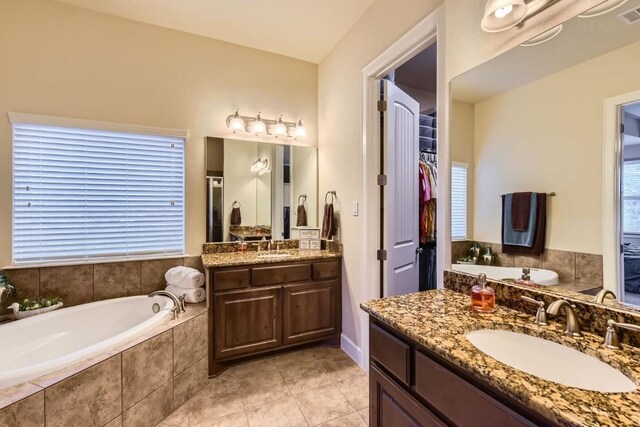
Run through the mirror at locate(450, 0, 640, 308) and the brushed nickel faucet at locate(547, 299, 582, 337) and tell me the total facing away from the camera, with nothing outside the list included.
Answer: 0

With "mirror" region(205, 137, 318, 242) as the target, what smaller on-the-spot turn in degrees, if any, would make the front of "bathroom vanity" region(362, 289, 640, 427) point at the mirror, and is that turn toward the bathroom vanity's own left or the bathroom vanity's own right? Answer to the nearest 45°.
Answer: approximately 90° to the bathroom vanity's own right

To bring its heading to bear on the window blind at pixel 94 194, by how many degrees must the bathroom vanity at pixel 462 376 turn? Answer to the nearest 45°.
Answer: approximately 45° to its right

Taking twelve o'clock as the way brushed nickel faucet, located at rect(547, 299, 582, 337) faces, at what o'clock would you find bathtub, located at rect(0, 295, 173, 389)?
The bathtub is roughly at 1 o'clock from the brushed nickel faucet.

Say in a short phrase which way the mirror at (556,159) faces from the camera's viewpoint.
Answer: facing the viewer and to the left of the viewer

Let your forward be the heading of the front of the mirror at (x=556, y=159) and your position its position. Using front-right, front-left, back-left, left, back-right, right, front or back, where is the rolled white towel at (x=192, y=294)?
front-right

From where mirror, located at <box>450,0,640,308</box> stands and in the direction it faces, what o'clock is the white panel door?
The white panel door is roughly at 3 o'clock from the mirror.

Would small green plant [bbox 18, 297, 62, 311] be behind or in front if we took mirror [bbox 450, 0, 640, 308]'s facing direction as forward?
in front

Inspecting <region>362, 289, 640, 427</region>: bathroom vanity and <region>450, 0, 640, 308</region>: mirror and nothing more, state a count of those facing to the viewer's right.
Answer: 0

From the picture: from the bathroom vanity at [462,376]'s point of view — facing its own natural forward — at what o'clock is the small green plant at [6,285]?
The small green plant is roughly at 1 o'clock from the bathroom vanity.

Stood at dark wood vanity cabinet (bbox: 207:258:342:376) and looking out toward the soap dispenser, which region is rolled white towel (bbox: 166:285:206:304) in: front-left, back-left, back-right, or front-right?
back-right

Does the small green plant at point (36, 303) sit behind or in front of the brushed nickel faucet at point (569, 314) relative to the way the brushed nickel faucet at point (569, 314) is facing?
in front

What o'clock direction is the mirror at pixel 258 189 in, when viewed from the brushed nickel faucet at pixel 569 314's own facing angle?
The mirror is roughly at 2 o'clock from the brushed nickel faucet.

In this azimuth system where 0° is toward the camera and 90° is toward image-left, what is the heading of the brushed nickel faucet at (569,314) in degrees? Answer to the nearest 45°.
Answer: approximately 45°
